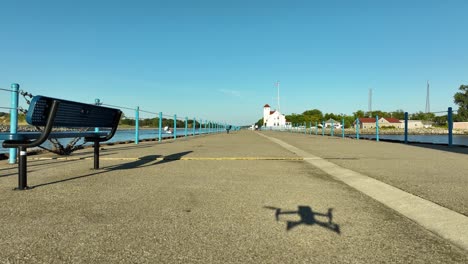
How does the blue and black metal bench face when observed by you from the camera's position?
facing away from the viewer and to the left of the viewer
